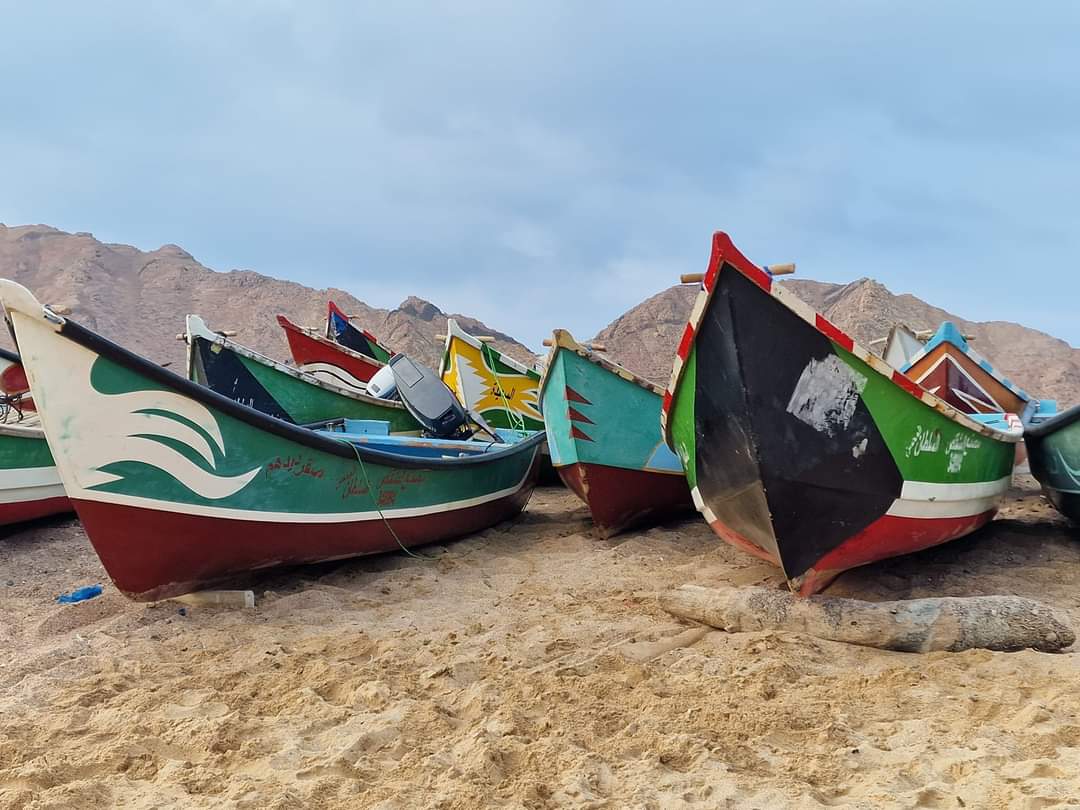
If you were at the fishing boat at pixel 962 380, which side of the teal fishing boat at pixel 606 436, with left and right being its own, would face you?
back

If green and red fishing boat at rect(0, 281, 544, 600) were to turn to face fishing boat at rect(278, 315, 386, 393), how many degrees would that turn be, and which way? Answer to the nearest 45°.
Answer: approximately 135° to its right

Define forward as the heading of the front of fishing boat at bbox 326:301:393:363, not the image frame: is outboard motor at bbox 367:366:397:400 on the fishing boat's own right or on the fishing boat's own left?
on the fishing boat's own left

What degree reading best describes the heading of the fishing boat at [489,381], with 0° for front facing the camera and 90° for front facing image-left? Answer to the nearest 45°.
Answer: approximately 45°

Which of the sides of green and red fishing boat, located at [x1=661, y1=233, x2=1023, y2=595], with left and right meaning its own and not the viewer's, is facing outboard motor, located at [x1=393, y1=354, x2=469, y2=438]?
right

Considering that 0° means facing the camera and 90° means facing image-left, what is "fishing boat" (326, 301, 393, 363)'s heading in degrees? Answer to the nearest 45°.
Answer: approximately 45°

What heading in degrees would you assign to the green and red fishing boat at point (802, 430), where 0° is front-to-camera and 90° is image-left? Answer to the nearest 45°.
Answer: approximately 45°

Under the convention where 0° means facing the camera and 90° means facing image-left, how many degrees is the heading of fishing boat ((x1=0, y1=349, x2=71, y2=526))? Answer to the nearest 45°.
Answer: approximately 45°

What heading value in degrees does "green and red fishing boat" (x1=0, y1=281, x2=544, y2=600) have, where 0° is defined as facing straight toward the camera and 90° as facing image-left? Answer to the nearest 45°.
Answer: approximately 45°

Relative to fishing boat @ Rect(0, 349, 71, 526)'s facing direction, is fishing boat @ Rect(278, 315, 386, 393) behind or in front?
behind
